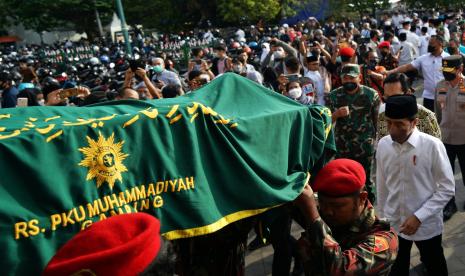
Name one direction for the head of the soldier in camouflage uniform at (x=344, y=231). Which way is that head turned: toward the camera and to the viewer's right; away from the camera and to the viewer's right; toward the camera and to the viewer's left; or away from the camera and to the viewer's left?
toward the camera and to the viewer's left

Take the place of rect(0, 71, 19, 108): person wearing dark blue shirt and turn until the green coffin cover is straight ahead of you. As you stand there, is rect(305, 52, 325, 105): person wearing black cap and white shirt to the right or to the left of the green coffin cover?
left

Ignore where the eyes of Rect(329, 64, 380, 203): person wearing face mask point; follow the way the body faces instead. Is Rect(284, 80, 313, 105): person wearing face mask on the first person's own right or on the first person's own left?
on the first person's own right

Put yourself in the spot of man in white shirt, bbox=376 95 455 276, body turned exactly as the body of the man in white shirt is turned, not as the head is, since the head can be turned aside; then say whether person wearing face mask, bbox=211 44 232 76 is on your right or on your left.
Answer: on your right

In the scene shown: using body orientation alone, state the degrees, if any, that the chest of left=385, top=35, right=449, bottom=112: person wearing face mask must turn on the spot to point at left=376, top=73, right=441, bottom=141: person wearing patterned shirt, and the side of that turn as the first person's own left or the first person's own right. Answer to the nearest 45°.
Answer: approximately 45° to the first person's own left

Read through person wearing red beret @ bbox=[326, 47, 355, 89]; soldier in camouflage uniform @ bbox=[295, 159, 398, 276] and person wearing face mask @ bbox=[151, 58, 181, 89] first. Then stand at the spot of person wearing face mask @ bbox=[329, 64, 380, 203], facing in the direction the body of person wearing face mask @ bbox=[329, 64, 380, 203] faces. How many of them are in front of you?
1

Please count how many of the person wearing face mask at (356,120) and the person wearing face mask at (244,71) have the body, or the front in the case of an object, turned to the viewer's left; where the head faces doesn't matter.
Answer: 0

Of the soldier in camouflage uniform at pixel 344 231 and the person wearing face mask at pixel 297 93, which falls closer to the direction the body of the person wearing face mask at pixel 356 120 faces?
the soldier in camouflage uniform

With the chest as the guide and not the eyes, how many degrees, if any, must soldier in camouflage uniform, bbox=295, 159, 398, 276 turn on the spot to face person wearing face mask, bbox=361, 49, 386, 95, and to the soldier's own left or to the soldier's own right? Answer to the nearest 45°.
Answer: approximately 135° to the soldier's own right

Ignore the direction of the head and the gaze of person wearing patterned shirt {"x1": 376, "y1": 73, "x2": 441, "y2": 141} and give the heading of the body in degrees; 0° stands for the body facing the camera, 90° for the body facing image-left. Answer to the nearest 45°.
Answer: approximately 45°

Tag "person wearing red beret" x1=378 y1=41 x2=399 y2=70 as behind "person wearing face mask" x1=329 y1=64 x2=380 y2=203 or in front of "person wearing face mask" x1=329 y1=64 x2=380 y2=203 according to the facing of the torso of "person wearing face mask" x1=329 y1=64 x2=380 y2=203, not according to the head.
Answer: behind
